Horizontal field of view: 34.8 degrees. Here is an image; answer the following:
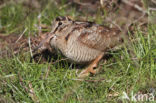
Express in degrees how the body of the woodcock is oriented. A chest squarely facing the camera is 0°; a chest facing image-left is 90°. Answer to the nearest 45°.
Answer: approximately 90°
